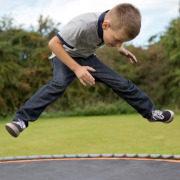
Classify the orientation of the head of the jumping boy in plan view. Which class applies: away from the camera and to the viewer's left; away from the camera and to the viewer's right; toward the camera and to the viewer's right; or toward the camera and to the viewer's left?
toward the camera and to the viewer's right

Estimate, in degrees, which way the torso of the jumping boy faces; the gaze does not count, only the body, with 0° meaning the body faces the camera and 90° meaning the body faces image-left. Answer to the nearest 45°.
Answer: approximately 315°
